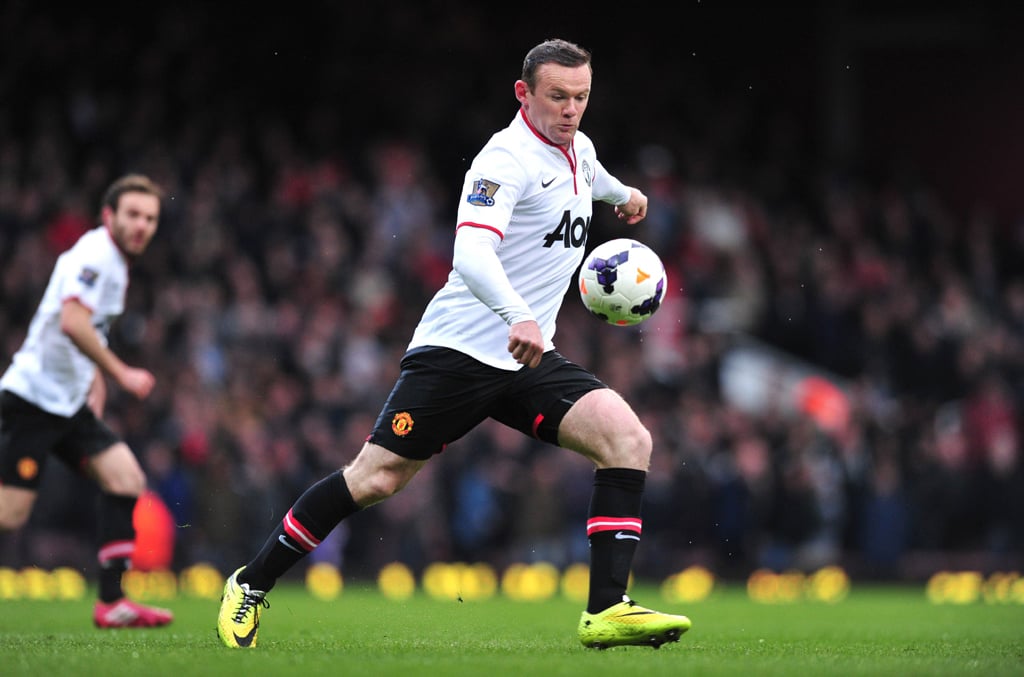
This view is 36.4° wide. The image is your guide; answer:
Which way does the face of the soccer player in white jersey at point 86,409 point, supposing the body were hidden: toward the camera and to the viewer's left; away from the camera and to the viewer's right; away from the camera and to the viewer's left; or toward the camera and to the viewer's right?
toward the camera and to the viewer's right

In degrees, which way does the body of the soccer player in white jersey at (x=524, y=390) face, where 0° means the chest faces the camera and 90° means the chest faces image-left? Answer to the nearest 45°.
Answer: approximately 315°

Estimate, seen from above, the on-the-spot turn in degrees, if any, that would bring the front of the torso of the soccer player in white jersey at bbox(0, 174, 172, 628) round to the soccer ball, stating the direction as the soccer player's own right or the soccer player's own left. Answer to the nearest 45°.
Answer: approximately 45° to the soccer player's own right

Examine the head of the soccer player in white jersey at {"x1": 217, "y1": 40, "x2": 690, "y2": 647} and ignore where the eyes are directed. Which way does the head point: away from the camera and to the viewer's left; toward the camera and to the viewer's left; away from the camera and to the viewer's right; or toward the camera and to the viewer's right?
toward the camera and to the viewer's right

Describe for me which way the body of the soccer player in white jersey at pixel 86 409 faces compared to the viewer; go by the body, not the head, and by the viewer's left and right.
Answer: facing to the right of the viewer

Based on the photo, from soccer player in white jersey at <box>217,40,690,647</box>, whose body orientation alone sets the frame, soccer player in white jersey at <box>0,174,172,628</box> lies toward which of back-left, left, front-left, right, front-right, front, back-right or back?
back
